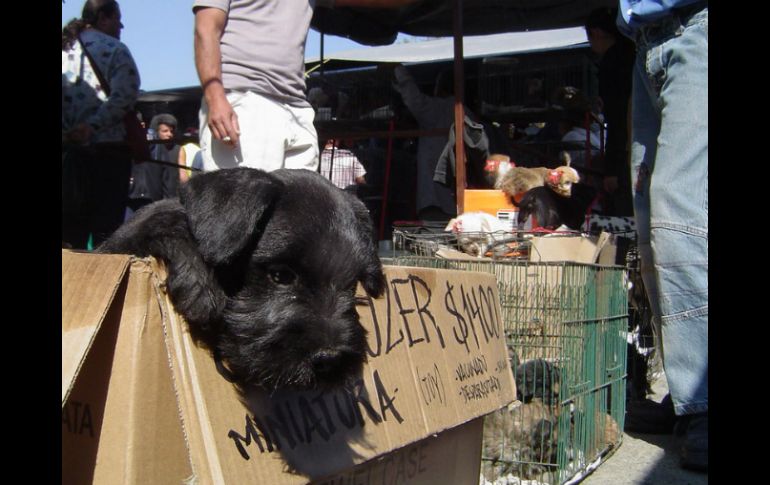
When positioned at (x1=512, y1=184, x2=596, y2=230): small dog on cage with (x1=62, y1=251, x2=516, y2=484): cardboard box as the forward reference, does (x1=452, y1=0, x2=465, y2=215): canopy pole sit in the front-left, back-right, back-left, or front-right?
back-right

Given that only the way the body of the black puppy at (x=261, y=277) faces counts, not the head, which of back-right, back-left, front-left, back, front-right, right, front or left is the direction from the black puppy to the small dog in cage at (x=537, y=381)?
left

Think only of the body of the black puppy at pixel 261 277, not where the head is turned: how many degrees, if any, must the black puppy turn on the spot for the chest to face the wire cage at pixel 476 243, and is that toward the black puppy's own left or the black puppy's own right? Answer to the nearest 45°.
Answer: approximately 90° to the black puppy's own left

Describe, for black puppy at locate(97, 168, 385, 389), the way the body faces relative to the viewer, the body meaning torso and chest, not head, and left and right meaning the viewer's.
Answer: facing the viewer and to the right of the viewer

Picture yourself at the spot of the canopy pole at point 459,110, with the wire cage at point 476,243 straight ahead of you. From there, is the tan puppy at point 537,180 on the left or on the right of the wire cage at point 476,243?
left

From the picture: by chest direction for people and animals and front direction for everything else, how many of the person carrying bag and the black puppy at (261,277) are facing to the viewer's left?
0

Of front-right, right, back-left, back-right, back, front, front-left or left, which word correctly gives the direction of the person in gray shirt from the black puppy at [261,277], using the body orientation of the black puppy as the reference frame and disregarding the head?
back-left
